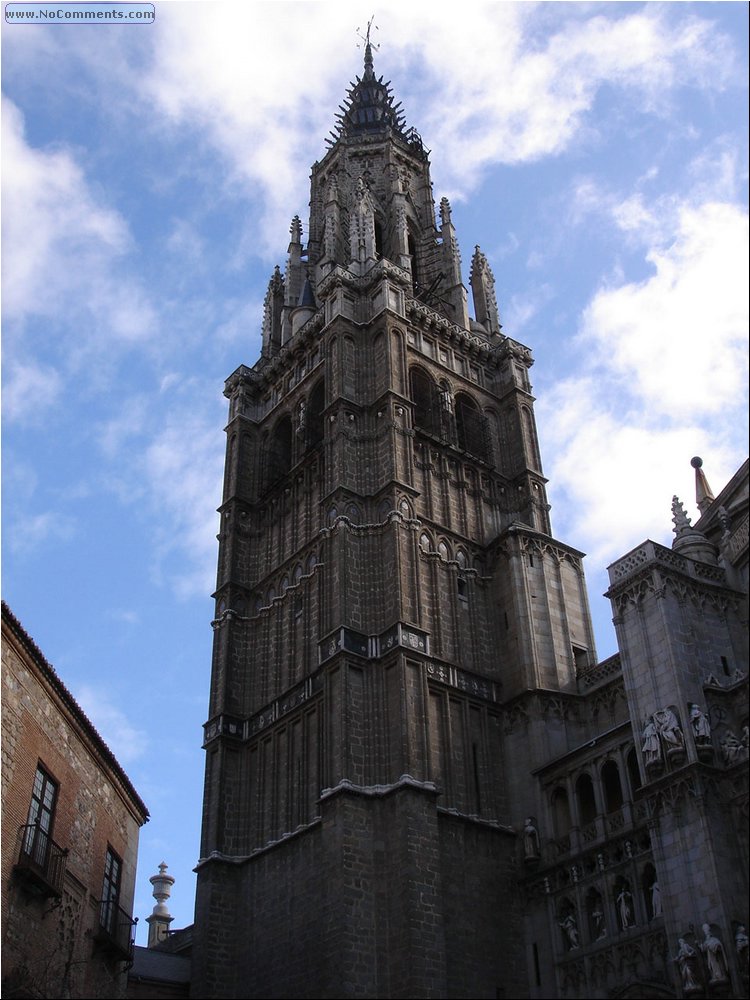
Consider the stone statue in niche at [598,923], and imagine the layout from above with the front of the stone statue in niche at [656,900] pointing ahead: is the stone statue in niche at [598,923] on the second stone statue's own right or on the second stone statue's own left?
on the second stone statue's own right

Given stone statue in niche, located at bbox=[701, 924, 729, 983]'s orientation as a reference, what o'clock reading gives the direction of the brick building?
The brick building is roughly at 1 o'clock from the stone statue in niche.

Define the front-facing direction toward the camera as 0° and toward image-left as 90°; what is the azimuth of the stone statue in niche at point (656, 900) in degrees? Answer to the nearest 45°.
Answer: approximately 45°

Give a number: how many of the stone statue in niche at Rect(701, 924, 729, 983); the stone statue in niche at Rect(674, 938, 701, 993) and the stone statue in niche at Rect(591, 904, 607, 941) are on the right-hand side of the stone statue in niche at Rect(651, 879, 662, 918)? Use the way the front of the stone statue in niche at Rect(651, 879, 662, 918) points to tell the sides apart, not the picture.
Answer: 1

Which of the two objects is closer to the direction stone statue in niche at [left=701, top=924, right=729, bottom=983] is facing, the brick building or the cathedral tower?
the brick building

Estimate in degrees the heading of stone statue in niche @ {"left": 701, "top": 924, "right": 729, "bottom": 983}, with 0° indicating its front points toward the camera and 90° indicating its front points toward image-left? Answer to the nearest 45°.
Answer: approximately 45°

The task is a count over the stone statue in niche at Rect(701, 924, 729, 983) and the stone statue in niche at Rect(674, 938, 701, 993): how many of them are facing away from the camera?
0

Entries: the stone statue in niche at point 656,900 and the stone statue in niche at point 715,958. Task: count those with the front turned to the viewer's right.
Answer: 0
